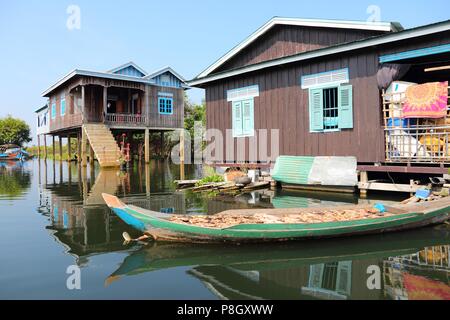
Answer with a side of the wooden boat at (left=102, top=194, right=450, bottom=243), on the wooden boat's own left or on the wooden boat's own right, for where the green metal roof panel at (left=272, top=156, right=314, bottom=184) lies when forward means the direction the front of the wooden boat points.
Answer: on the wooden boat's own right

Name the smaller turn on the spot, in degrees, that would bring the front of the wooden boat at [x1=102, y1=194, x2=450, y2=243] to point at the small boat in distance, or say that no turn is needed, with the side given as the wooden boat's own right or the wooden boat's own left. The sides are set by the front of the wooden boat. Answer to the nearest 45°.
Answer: approximately 45° to the wooden boat's own right

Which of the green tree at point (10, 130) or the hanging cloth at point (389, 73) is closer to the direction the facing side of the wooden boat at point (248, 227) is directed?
the green tree

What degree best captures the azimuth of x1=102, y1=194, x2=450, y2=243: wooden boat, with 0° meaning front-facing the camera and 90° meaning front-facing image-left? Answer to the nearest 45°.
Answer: approximately 90°

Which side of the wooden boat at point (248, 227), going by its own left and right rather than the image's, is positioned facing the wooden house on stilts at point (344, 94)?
right

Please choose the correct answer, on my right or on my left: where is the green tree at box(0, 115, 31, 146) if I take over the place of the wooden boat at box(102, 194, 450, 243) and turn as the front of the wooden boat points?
on my right

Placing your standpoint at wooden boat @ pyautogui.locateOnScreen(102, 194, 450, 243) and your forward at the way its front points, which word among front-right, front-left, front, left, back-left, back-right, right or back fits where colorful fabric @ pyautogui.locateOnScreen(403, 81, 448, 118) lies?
back-right
